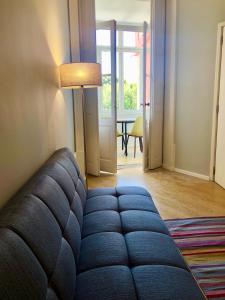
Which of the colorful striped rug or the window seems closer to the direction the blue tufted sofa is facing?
the colorful striped rug

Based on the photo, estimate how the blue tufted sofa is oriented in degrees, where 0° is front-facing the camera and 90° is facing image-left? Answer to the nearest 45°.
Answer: approximately 270°

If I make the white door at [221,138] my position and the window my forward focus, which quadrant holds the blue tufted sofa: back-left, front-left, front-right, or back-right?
back-left

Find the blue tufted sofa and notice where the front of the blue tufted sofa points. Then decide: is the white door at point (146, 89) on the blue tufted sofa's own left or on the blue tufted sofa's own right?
on the blue tufted sofa's own left

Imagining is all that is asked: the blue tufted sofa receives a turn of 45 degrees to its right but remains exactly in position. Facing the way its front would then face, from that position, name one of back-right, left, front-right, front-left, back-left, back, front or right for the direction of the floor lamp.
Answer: back-left

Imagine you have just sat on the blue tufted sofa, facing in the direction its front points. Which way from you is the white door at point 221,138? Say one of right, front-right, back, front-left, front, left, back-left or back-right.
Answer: front-left

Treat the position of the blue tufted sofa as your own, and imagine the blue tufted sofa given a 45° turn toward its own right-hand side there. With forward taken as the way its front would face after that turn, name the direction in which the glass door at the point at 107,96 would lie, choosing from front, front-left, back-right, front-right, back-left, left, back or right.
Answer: back-left

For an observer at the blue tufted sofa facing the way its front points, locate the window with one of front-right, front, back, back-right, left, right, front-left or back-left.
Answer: left

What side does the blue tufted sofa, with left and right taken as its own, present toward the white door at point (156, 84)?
left
